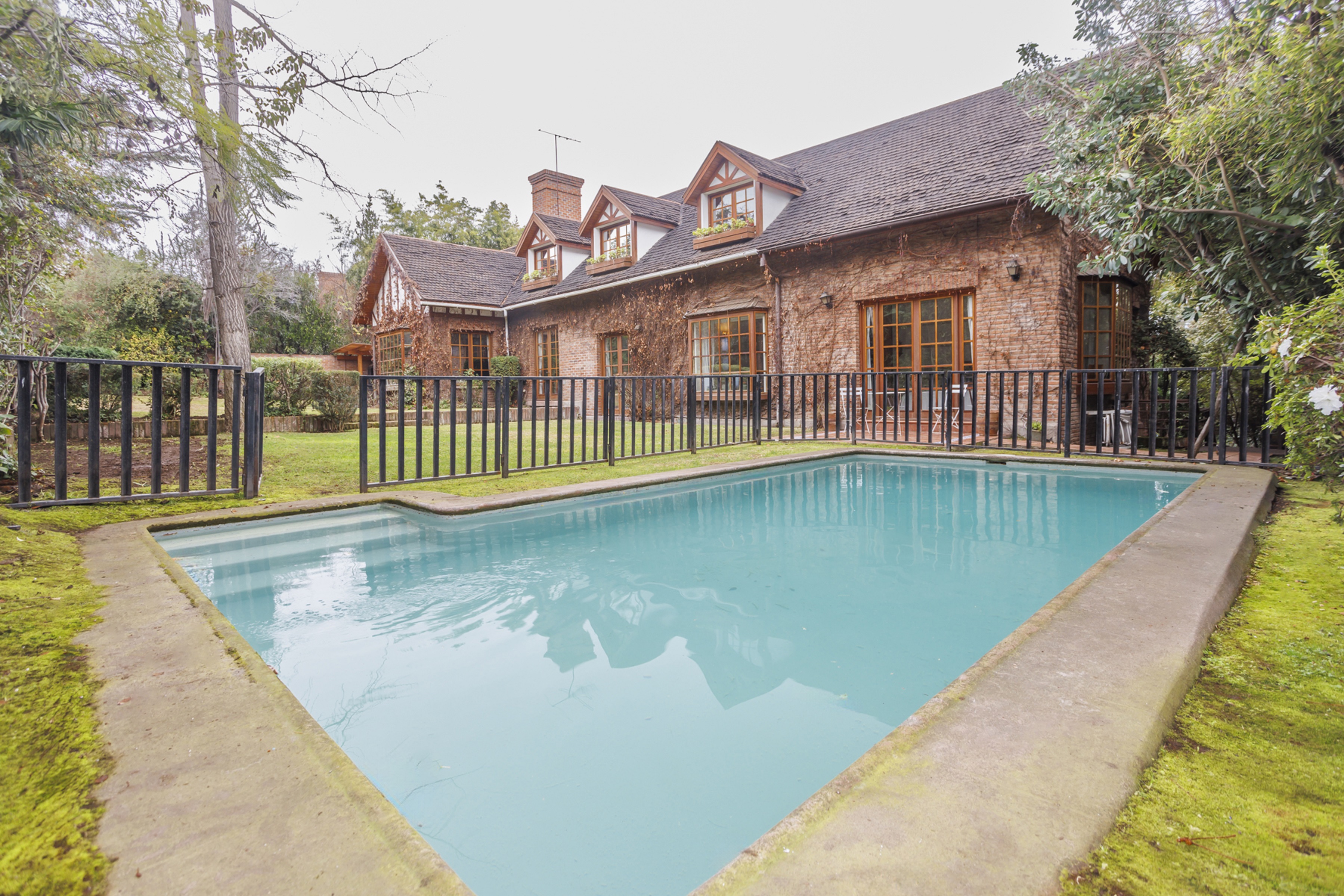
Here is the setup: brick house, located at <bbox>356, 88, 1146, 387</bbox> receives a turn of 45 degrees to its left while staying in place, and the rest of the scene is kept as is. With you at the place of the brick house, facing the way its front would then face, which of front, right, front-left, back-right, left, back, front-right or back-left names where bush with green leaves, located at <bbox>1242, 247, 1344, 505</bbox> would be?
front

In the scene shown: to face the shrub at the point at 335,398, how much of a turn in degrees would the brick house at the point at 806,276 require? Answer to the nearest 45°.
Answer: approximately 45° to its right

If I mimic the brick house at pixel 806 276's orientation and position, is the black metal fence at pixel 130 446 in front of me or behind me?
in front

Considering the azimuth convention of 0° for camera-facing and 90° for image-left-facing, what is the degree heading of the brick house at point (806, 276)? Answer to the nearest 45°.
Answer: approximately 45°
